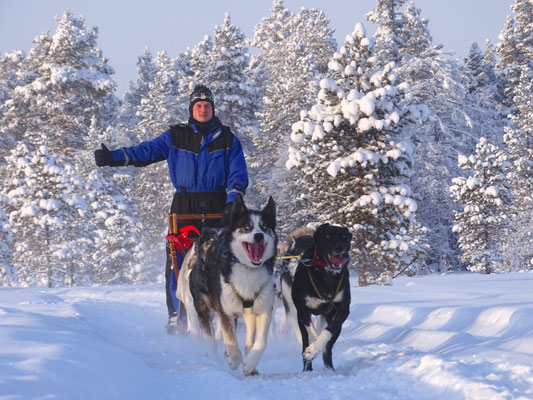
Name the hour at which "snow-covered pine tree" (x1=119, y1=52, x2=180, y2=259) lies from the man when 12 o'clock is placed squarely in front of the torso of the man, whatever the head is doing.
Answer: The snow-covered pine tree is roughly at 6 o'clock from the man.

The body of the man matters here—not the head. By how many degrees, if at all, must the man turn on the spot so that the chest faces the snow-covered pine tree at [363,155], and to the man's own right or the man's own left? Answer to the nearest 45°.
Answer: approximately 135° to the man's own left

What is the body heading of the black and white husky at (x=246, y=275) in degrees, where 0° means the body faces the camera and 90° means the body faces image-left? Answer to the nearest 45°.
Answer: approximately 315°
